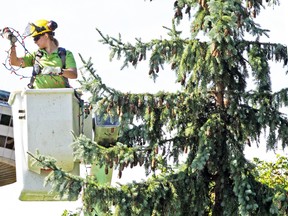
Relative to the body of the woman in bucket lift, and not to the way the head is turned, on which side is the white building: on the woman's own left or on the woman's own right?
on the woman's own right

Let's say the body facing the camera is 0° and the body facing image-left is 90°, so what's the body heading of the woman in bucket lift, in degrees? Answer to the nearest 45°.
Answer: approximately 45°

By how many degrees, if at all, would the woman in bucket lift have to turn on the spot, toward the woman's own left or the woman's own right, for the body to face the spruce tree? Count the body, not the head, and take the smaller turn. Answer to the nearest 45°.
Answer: approximately 135° to the woman's own left
